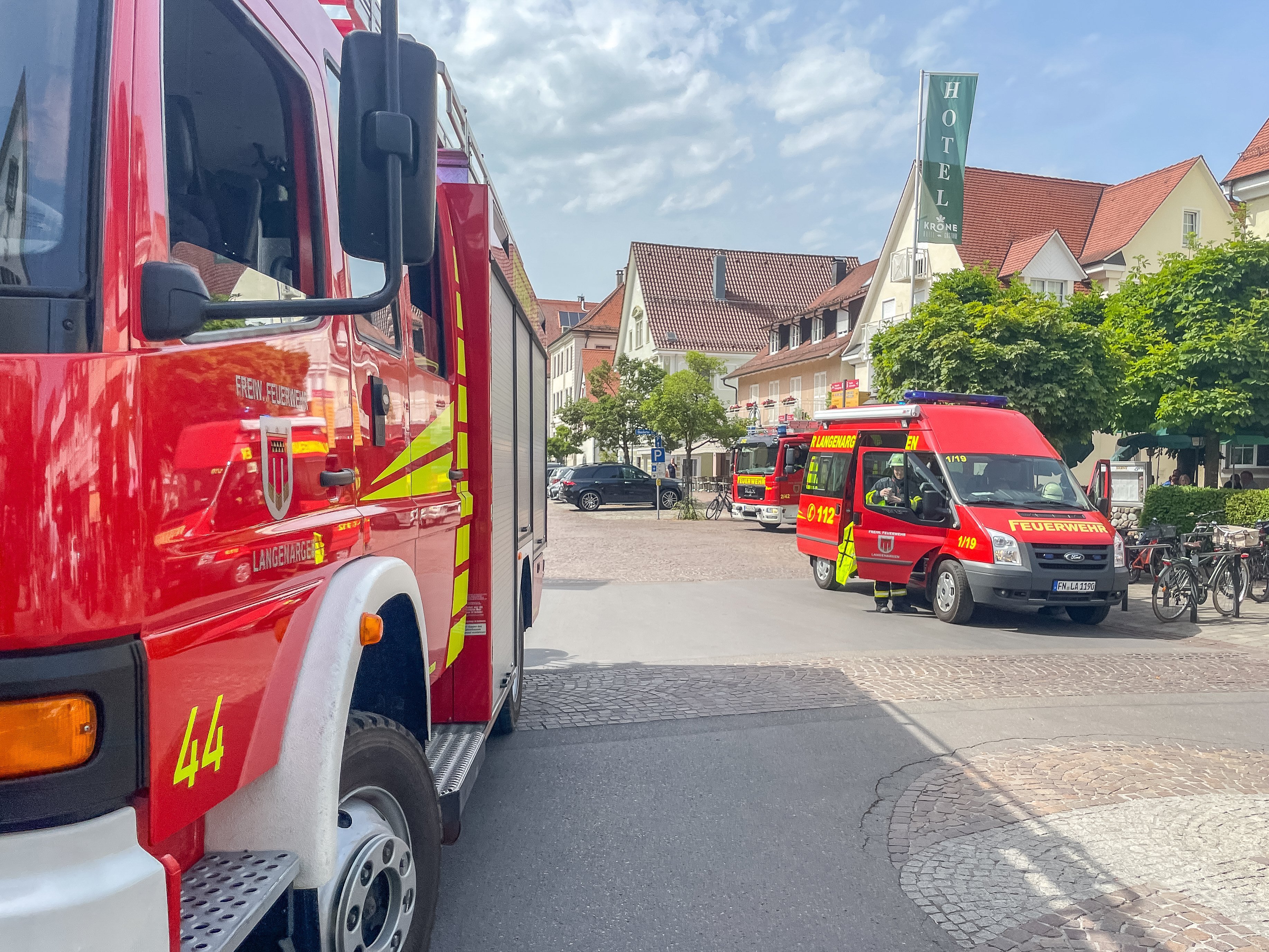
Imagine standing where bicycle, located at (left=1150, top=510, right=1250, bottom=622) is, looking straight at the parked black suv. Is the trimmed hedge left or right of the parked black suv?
right

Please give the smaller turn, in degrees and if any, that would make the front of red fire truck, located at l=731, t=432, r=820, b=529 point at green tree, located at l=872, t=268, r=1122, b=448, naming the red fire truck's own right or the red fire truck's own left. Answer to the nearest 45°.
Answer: approximately 90° to the red fire truck's own left

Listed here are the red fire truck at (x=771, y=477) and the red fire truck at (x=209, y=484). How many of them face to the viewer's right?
0

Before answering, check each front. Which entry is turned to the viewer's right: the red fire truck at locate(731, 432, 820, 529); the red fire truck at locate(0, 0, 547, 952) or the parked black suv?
the parked black suv

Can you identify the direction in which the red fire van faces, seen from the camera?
facing the viewer and to the right of the viewer

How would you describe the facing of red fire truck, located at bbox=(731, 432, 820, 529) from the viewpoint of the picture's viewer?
facing the viewer and to the left of the viewer

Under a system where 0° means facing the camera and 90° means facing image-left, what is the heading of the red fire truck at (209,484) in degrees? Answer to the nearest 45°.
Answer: approximately 45°

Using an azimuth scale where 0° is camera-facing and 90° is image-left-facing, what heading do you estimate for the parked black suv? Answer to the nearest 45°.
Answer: approximately 270°

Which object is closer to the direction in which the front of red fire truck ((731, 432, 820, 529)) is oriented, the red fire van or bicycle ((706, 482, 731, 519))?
the red fire van

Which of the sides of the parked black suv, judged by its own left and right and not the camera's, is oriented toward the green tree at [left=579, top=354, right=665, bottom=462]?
left

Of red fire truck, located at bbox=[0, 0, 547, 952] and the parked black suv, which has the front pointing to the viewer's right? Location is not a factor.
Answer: the parked black suv

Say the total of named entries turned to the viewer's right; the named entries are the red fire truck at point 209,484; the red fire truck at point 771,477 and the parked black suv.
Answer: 1

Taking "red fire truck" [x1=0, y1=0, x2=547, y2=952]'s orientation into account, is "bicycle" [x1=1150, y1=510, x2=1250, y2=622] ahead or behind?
behind
